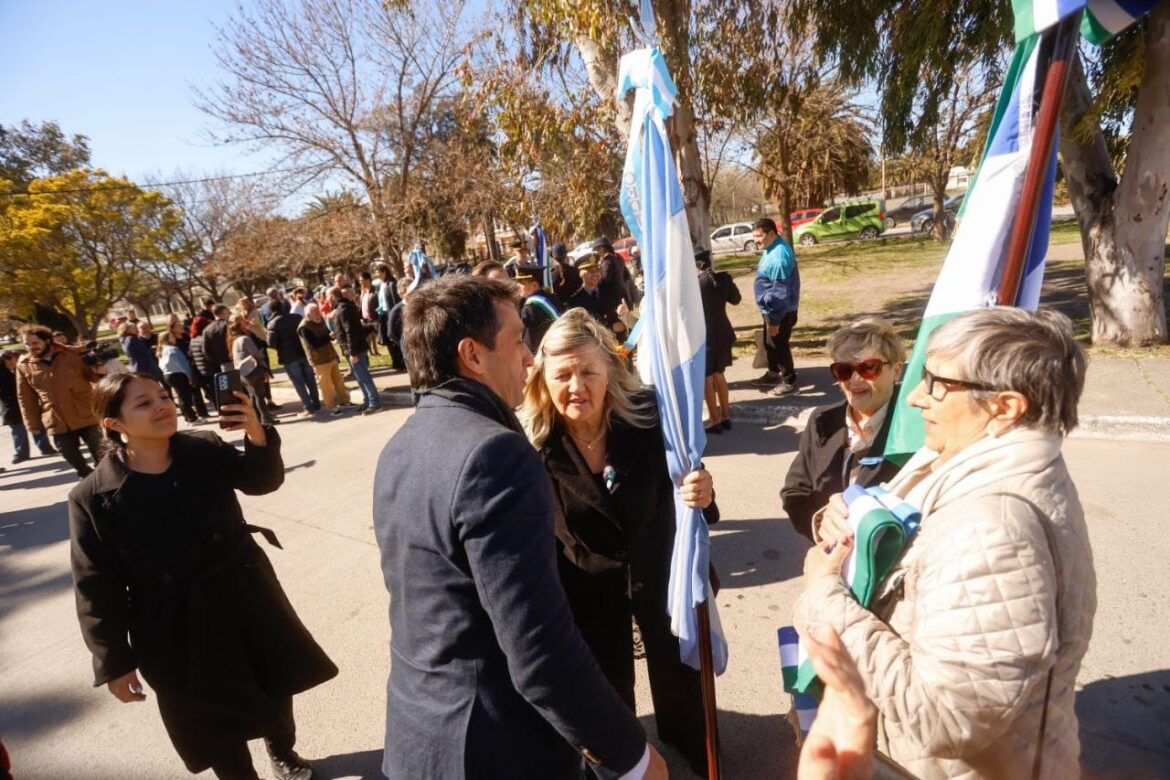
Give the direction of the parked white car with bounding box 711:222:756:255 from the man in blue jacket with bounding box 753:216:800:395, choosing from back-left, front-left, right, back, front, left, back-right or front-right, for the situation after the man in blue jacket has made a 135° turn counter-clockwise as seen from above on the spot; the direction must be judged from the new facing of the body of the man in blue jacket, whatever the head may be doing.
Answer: back-left

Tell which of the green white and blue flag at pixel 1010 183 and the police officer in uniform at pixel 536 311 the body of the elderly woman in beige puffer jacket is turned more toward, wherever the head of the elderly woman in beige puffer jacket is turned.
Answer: the police officer in uniform

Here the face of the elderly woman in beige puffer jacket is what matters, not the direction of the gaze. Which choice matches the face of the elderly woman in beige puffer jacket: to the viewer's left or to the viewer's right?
to the viewer's left

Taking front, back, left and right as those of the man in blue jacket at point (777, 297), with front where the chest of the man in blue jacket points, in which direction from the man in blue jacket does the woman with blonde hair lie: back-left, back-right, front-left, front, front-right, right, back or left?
left

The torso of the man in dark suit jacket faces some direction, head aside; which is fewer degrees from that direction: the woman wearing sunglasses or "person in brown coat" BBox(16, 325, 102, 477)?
the woman wearing sunglasses

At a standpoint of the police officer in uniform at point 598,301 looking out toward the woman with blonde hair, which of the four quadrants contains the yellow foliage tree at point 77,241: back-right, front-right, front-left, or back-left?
back-right

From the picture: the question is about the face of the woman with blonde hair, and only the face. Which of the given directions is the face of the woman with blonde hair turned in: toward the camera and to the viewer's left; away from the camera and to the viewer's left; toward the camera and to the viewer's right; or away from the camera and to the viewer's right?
toward the camera and to the viewer's left

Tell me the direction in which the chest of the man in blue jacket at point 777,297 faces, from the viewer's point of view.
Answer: to the viewer's left

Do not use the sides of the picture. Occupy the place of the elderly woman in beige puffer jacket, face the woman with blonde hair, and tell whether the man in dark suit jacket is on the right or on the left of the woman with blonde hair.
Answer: left

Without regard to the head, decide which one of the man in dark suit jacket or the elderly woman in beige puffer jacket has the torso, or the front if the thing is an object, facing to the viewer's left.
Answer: the elderly woman in beige puffer jacket

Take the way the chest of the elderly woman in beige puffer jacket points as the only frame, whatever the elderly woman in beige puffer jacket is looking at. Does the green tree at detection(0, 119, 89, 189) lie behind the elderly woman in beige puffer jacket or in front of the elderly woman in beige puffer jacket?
in front

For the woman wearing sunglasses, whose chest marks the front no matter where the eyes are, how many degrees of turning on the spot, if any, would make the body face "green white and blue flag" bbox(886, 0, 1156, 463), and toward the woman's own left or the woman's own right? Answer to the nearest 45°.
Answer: approximately 90° to the woman's own left

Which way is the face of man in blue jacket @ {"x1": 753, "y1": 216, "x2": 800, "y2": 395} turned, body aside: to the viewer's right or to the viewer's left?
to the viewer's left

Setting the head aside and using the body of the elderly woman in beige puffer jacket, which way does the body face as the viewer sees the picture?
to the viewer's left

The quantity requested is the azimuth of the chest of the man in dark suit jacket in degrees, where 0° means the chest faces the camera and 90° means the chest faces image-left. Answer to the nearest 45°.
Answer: approximately 225°
